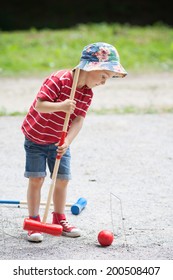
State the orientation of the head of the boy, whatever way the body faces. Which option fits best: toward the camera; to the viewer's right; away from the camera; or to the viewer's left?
to the viewer's right

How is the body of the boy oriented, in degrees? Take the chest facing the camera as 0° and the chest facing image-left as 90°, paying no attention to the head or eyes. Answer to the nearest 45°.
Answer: approximately 315°
